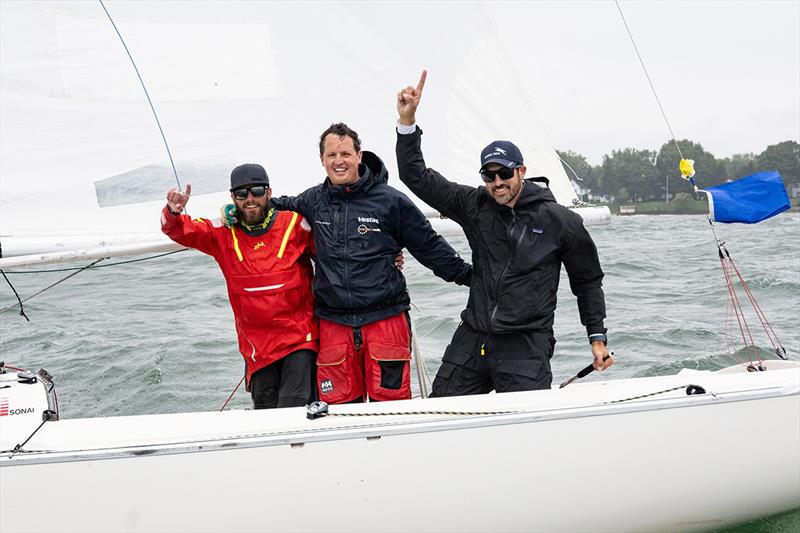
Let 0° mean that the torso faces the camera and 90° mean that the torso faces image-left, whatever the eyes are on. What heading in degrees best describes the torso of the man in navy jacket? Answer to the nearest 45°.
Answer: approximately 0°

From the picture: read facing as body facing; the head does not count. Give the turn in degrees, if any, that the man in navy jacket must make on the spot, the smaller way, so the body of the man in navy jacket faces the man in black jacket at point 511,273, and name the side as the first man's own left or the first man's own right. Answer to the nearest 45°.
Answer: approximately 90° to the first man's own left

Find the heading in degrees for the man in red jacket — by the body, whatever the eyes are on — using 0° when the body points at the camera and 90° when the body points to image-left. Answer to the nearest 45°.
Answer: approximately 0°

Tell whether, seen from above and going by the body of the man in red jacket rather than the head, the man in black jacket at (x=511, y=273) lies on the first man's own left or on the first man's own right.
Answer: on the first man's own left
